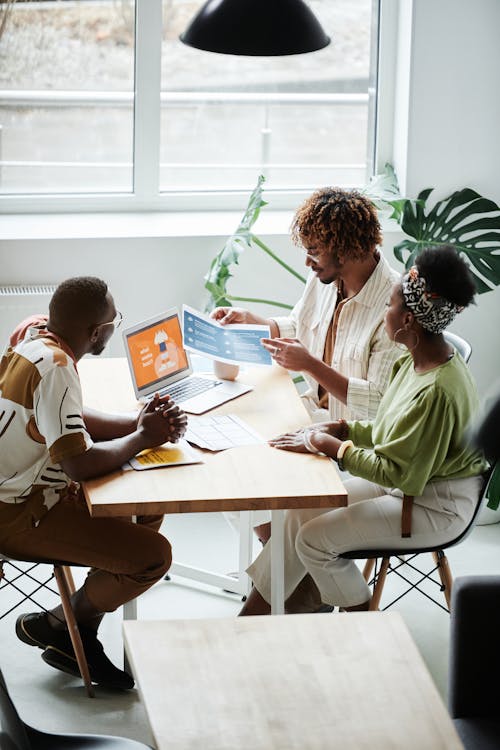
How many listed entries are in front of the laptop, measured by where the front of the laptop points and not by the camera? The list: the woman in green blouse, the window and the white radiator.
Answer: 1

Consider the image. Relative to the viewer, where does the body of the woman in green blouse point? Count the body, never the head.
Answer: to the viewer's left

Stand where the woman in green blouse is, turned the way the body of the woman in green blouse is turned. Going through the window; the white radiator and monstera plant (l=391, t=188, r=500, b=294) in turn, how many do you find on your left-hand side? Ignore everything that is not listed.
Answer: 0

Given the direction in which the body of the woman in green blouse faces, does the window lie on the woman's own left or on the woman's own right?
on the woman's own right

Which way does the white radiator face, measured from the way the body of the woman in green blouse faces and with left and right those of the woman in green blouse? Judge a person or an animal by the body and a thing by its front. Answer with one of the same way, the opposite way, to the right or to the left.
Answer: to the left

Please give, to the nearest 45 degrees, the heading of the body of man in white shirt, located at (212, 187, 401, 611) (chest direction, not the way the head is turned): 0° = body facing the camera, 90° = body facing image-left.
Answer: approximately 45°

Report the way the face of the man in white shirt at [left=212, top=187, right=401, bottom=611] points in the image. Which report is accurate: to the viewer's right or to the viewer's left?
to the viewer's left

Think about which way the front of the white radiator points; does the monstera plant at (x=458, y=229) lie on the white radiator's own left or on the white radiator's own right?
on the white radiator's own left

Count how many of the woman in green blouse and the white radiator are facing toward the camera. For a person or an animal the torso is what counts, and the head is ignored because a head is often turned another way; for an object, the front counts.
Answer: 1

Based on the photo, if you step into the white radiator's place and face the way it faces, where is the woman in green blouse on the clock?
The woman in green blouse is roughly at 11 o'clock from the white radiator.

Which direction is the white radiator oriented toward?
toward the camera

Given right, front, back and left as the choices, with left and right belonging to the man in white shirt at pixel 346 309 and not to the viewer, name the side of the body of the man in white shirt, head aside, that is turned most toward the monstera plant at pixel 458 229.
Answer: back
